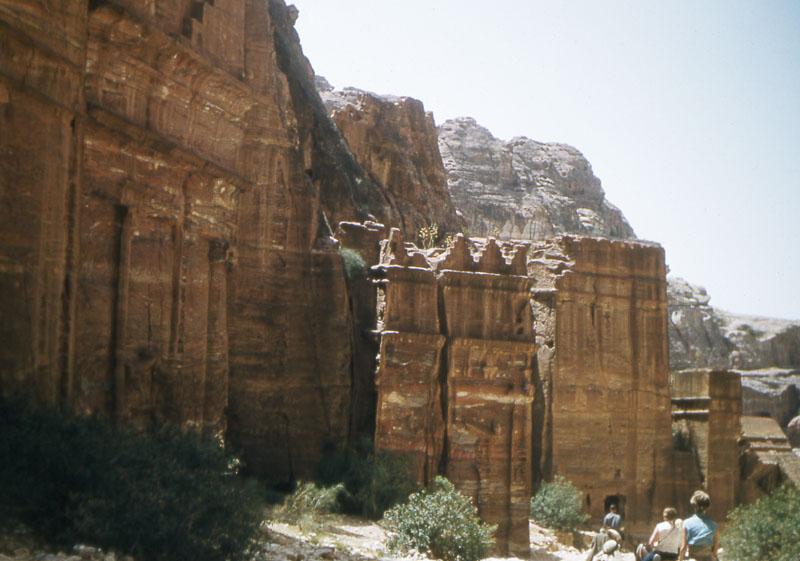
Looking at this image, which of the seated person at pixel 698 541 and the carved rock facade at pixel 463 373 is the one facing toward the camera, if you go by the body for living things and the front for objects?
the carved rock facade

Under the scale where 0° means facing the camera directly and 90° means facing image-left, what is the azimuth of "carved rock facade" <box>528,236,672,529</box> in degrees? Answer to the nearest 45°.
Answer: approximately 0°

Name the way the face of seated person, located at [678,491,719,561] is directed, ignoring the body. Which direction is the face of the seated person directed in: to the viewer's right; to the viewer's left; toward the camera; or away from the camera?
away from the camera

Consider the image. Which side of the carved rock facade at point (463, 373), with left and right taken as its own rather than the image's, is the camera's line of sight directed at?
front

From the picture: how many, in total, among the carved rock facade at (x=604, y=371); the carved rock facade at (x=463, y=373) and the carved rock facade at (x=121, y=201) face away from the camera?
0

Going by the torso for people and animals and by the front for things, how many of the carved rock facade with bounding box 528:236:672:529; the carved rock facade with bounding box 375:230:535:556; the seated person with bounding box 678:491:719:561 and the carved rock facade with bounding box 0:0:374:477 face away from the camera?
1

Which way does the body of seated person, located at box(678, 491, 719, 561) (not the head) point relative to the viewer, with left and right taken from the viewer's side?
facing away from the viewer

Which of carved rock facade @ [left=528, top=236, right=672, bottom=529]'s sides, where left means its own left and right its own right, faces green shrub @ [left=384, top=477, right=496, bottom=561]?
front

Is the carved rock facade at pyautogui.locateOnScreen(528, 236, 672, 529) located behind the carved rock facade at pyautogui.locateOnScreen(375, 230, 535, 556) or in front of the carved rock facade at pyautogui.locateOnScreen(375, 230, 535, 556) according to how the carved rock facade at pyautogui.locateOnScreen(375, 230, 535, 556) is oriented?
behind

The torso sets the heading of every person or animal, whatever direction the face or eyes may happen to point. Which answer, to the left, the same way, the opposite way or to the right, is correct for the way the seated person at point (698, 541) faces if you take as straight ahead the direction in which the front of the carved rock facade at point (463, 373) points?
the opposite way

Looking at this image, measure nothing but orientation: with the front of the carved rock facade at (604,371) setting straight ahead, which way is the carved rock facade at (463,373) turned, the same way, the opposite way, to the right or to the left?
the same way

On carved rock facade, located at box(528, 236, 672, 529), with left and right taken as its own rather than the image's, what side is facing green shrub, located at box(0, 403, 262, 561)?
front

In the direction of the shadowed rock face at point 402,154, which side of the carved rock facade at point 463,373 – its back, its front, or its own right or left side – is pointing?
back

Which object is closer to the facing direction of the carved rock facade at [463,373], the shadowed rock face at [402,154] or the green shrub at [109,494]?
the green shrub

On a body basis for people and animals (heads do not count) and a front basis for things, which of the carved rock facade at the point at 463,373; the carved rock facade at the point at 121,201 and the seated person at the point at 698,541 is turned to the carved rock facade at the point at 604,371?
the seated person

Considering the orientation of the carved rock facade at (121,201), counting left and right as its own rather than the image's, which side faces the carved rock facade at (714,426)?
left

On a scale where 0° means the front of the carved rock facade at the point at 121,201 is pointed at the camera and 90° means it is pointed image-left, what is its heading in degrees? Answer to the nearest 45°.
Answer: approximately 315°

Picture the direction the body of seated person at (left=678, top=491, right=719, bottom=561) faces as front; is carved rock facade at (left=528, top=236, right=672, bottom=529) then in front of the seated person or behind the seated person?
in front

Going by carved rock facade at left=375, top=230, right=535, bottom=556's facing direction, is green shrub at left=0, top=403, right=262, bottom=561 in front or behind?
in front

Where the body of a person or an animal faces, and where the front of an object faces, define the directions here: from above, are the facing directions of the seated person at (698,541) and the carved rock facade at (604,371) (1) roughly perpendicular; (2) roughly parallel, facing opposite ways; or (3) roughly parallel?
roughly parallel, facing opposite ways
